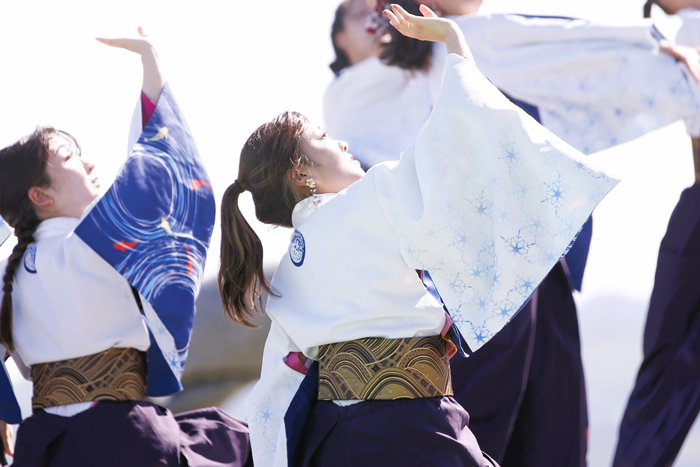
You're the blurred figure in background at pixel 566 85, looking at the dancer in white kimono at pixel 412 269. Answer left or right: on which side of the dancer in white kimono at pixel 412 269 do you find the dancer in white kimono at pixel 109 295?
right

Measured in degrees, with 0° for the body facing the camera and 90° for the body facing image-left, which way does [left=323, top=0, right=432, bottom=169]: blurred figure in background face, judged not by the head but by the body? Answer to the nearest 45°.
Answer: approximately 270°

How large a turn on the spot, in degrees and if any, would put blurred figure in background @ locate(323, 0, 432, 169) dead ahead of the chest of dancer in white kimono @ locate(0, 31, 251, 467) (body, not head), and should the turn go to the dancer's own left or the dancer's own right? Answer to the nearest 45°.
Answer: approximately 45° to the dancer's own left

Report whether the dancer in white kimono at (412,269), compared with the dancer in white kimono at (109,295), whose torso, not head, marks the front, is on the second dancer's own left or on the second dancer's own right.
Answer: on the second dancer's own right

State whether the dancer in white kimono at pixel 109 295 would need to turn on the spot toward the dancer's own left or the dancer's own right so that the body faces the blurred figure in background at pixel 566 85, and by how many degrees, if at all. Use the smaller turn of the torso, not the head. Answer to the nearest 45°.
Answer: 0° — they already face them

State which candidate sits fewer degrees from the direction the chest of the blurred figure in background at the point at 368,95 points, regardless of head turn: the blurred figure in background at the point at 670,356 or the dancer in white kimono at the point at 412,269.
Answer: the blurred figure in background

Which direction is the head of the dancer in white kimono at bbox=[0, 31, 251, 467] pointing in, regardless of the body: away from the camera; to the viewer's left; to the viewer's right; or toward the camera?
to the viewer's right

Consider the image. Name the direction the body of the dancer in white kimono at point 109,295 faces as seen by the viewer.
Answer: to the viewer's right
